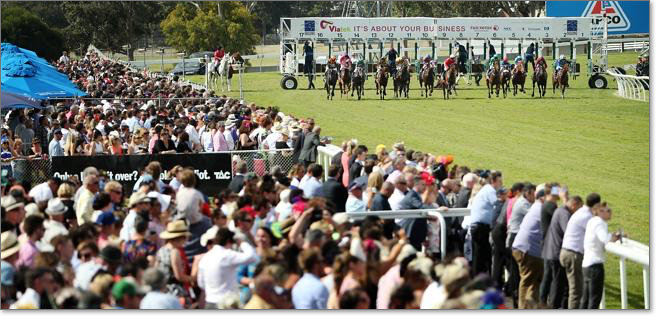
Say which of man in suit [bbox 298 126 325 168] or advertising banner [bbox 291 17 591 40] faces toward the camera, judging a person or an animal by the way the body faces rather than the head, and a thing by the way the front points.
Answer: the advertising banner

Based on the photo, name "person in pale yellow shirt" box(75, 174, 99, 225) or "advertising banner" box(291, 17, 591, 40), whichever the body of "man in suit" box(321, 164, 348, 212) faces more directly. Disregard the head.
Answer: the advertising banner

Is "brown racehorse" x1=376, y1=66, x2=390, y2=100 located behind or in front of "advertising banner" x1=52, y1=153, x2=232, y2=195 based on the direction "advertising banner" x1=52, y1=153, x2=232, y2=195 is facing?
behind

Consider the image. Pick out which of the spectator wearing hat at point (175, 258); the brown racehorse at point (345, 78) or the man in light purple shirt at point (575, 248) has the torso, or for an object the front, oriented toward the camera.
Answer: the brown racehorse

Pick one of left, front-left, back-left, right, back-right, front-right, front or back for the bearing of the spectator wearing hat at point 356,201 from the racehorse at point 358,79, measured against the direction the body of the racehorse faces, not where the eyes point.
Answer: front

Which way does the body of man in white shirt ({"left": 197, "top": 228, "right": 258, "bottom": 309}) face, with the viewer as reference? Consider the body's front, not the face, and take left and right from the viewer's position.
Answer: facing away from the viewer and to the right of the viewer

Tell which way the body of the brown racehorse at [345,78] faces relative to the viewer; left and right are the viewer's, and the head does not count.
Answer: facing the viewer

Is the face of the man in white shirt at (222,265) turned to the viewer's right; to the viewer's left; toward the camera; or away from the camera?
away from the camera

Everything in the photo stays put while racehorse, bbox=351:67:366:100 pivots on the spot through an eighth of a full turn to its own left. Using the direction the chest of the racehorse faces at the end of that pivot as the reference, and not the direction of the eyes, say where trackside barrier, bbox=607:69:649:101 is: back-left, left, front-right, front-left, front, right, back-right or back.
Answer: front-left

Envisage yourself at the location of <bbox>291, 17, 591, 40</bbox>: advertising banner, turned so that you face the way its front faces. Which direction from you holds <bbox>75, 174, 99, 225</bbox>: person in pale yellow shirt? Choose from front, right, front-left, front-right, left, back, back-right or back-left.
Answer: front

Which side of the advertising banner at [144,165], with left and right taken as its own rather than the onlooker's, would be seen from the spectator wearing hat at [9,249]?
front

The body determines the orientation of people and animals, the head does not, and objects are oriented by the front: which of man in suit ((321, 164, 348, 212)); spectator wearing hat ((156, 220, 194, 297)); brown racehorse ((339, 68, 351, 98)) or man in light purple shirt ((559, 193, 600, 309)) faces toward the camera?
the brown racehorse

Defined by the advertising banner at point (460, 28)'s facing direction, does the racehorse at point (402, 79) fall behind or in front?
in front

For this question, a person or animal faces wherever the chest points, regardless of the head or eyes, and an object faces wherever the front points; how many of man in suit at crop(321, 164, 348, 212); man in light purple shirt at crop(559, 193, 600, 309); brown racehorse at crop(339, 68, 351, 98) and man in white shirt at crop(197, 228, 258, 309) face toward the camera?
1

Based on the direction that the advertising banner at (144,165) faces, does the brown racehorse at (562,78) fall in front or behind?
behind

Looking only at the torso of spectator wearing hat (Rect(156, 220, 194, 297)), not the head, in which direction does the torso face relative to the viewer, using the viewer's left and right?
facing away from the viewer and to the right of the viewer

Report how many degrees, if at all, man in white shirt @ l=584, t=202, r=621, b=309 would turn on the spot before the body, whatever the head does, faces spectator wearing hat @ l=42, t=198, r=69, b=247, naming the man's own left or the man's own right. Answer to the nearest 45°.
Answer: approximately 135° to the man's own left
